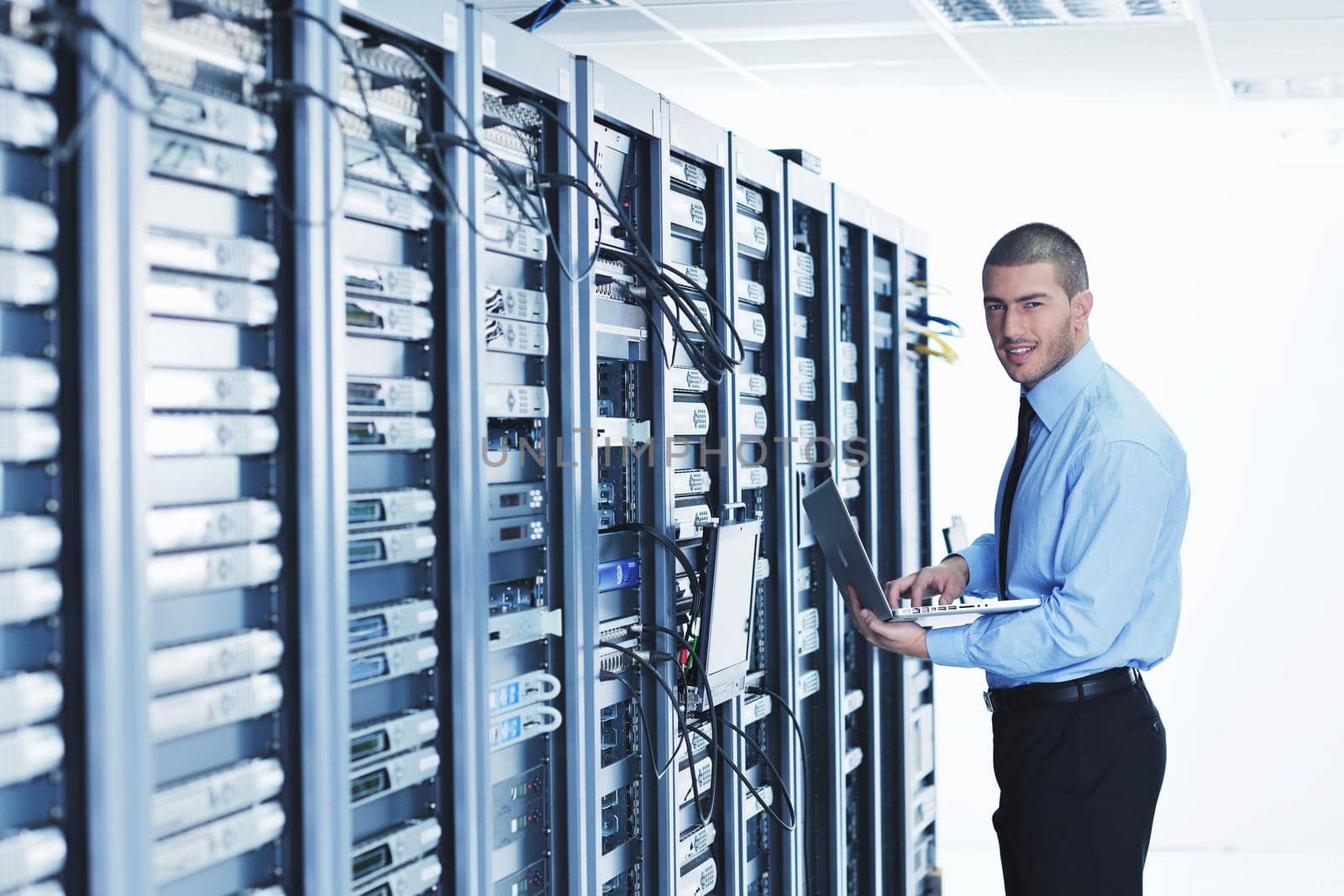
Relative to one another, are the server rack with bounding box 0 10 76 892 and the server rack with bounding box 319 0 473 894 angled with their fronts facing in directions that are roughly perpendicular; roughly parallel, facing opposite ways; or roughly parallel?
roughly parallel

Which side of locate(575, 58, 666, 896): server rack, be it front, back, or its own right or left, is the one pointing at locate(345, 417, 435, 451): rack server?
right

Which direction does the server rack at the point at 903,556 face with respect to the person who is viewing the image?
facing the viewer and to the right of the viewer

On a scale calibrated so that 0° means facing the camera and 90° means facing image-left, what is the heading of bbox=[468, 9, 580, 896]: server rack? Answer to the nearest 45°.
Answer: approximately 315°

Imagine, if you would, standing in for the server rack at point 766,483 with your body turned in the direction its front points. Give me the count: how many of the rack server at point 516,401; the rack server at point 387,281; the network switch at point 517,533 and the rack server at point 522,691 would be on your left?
0

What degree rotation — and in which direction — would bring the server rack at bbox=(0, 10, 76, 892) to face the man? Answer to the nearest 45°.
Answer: approximately 45° to its left

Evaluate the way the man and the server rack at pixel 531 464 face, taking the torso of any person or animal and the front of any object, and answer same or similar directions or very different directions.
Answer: very different directions

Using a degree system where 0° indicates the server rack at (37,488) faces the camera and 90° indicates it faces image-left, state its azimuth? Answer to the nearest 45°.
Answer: approximately 315°

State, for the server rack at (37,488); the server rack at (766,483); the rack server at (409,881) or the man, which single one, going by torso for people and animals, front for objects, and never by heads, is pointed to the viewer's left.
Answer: the man

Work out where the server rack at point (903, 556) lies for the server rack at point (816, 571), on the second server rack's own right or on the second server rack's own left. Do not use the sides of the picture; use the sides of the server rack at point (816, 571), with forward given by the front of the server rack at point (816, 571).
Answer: on the second server rack's own left

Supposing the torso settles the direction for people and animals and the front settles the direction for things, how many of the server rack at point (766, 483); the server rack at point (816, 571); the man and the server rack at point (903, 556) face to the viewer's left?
1

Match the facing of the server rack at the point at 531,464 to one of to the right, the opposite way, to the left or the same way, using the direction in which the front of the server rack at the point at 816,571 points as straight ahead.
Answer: the same way

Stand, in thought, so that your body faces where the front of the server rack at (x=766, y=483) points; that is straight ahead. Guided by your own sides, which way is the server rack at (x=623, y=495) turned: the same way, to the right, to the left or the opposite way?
the same way

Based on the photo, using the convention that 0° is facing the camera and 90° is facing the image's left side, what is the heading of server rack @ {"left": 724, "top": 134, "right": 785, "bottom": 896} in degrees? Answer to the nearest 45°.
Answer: approximately 315°

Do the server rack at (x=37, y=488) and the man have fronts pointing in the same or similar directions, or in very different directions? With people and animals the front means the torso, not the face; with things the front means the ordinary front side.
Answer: very different directions

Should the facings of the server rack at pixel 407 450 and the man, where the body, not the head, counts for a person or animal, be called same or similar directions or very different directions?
very different directions

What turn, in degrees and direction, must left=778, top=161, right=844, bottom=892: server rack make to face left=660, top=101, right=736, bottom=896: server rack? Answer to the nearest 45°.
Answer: approximately 45° to its right
